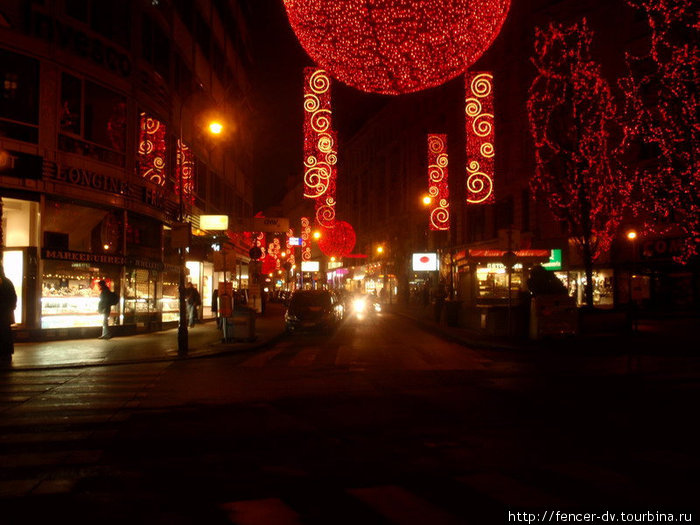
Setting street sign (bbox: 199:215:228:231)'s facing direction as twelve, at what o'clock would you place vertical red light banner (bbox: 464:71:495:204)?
The vertical red light banner is roughly at 8 o'clock from the street sign.

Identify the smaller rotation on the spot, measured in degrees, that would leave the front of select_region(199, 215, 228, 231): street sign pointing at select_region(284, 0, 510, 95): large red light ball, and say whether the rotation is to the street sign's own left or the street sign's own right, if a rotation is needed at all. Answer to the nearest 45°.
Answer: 0° — it already faces it

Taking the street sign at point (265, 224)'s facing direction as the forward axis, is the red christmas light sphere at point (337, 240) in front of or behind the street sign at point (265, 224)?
behind

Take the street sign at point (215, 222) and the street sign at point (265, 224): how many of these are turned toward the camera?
2

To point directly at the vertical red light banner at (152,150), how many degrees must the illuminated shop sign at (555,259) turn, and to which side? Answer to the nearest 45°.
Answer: approximately 45° to its right

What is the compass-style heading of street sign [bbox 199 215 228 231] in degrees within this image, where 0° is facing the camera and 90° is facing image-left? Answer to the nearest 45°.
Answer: approximately 0°

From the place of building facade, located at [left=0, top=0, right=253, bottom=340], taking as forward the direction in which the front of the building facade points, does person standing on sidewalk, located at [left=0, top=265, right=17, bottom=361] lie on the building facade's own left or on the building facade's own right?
on the building facade's own right
